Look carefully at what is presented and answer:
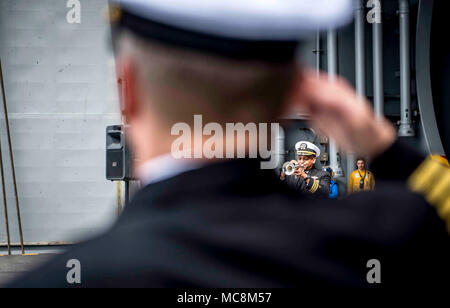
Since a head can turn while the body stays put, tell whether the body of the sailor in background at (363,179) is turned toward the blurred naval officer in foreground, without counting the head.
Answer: yes

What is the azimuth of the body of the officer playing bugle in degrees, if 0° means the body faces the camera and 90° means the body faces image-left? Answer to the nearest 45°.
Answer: approximately 45°

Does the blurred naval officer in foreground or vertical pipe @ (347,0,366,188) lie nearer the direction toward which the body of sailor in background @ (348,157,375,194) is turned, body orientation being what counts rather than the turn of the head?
the blurred naval officer in foreground

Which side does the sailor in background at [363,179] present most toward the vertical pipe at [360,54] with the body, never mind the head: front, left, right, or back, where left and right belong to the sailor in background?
back

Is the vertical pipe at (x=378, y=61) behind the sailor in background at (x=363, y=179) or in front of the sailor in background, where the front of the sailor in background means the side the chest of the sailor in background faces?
behind

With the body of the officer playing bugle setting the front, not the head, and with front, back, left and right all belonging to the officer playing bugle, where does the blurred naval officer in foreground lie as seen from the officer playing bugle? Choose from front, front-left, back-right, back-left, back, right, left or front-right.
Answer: front-left

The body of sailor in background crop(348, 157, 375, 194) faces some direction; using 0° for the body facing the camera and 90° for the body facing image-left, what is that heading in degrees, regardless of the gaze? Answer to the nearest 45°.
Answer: approximately 0°

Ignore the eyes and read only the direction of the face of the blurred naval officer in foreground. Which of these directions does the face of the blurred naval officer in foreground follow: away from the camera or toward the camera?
away from the camera
